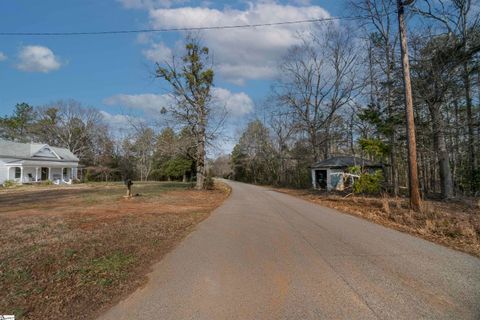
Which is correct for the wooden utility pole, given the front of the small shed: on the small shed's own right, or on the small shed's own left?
on the small shed's own left

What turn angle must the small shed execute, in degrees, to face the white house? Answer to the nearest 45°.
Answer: approximately 45° to its right

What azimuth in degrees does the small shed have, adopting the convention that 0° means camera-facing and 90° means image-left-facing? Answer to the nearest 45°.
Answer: approximately 45°
